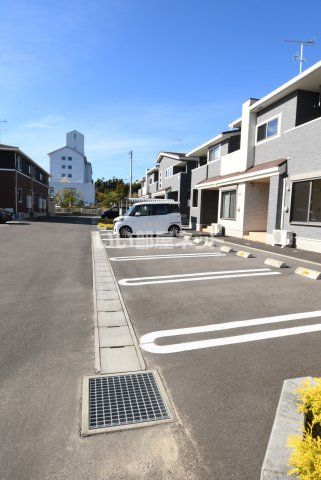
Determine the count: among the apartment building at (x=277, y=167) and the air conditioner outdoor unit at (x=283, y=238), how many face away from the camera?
0

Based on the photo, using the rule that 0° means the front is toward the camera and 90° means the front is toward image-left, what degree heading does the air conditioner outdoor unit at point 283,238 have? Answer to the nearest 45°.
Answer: approximately 45°

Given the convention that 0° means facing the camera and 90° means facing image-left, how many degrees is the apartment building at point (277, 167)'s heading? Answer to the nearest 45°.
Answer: approximately 45°

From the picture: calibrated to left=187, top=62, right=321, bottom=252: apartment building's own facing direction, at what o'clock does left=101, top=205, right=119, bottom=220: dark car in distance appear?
The dark car in distance is roughly at 3 o'clock from the apartment building.

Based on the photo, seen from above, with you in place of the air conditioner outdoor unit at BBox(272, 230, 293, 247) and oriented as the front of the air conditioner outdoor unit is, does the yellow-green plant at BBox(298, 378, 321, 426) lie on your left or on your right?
on your left

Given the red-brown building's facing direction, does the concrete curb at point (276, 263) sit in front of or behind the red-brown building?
in front

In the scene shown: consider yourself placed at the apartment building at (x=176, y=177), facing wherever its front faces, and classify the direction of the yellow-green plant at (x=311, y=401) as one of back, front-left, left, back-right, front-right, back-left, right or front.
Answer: front-left

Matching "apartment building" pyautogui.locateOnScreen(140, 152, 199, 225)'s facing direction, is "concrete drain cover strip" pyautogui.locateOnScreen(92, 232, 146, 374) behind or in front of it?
in front

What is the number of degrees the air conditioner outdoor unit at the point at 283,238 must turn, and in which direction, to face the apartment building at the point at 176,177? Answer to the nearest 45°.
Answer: approximately 90° to its right

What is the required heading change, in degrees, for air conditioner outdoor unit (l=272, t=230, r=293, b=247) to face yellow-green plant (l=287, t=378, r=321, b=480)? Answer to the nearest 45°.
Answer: approximately 45° to its left
